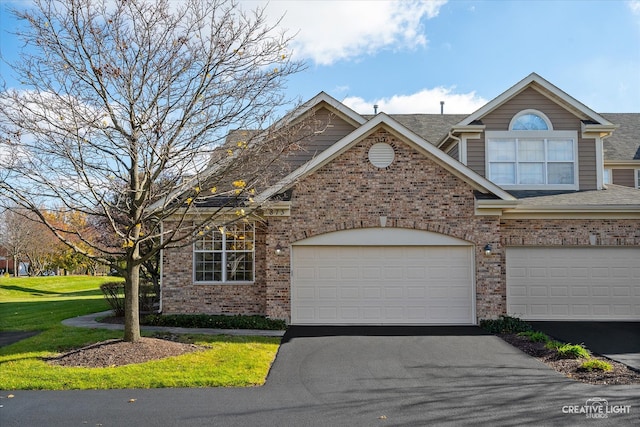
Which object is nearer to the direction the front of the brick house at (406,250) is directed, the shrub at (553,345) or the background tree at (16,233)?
the shrub

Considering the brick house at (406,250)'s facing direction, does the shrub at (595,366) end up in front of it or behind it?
in front

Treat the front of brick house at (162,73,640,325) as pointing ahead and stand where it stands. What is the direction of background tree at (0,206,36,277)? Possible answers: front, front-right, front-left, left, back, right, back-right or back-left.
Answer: back-right

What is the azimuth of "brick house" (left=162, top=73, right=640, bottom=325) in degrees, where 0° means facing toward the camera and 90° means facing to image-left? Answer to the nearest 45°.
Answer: approximately 0°

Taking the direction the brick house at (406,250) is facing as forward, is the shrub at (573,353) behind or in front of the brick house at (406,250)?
in front

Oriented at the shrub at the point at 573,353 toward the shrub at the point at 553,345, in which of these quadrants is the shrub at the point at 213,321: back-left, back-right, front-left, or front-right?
front-left
